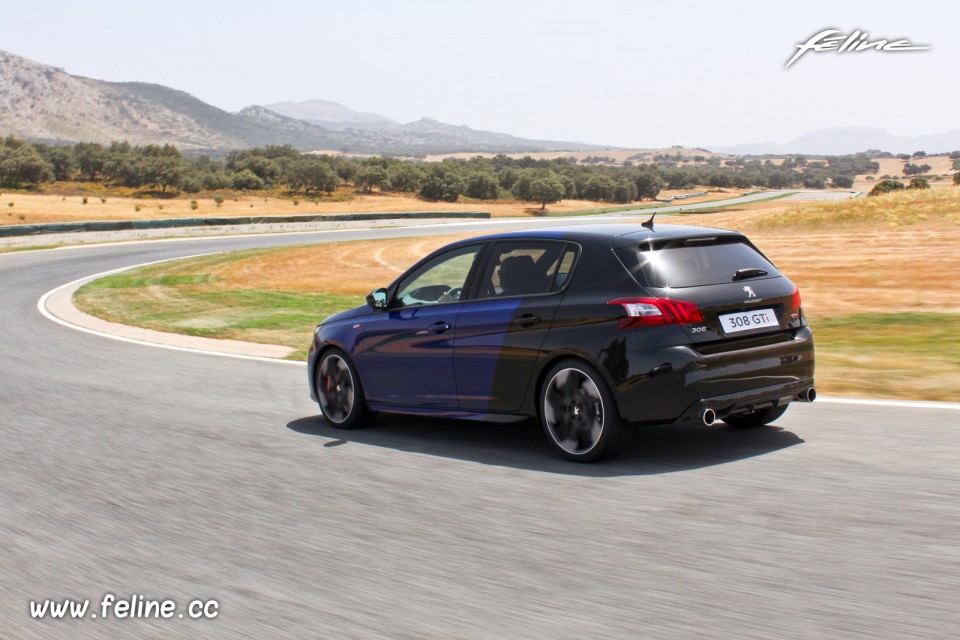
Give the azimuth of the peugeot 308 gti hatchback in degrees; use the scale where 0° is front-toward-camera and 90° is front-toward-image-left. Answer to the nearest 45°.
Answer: approximately 135°
